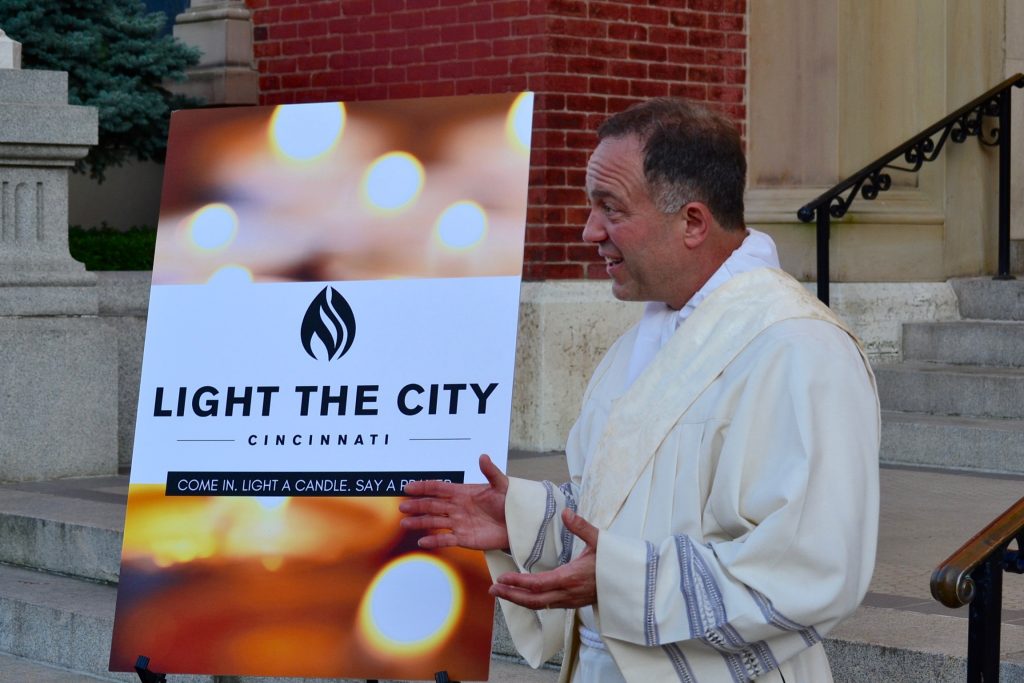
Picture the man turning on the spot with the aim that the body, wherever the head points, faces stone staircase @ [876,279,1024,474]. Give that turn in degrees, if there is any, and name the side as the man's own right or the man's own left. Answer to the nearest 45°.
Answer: approximately 135° to the man's own right

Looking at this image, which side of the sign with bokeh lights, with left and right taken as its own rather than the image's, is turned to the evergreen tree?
back

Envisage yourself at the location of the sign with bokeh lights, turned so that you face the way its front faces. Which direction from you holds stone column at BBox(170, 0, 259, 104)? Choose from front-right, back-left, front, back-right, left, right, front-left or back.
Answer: back

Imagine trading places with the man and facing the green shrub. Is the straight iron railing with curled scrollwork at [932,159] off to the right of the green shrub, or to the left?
right

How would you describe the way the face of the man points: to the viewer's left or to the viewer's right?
to the viewer's left

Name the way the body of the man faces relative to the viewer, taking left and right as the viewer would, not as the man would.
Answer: facing the viewer and to the left of the viewer

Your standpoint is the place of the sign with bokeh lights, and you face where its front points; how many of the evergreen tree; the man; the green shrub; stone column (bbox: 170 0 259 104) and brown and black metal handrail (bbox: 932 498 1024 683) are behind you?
3

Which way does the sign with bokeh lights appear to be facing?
toward the camera

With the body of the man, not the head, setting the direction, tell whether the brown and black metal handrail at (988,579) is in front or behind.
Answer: behind

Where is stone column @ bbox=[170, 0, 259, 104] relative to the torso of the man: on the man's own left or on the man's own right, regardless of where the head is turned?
on the man's own right

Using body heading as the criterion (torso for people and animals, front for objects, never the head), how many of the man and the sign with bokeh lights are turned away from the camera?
0

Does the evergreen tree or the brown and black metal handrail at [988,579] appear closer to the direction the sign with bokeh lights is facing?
the brown and black metal handrail

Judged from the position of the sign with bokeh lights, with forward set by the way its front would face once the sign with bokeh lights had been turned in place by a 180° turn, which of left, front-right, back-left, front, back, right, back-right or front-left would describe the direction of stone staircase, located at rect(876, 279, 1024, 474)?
front-right

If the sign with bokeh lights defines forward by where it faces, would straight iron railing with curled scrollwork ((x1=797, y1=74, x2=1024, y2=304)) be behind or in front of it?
behind
